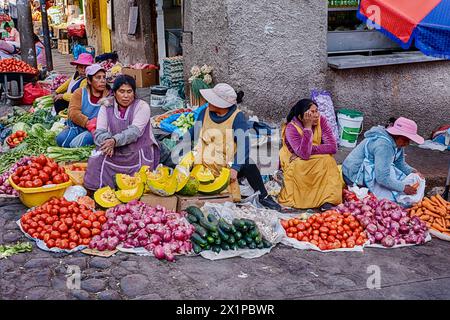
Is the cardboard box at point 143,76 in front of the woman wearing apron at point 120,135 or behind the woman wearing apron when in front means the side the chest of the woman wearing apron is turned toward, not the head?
behind

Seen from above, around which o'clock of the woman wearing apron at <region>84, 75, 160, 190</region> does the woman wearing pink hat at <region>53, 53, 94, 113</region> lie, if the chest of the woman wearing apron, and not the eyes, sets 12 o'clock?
The woman wearing pink hat is roughly at 4 o'clock from the woman wearing apron.

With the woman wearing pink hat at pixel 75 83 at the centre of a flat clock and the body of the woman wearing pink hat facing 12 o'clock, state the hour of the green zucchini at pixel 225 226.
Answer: The green zucchini is roughly at 10 o'clock from the woman wearing pink hat.

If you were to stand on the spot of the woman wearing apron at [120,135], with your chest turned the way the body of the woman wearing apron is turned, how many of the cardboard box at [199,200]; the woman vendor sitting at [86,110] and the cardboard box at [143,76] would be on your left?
1

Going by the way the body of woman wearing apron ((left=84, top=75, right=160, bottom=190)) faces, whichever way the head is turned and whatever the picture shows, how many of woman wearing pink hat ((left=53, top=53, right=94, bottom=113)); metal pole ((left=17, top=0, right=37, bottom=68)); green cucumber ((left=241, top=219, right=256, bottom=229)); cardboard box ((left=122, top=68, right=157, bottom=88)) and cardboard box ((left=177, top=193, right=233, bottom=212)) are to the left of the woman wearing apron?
2

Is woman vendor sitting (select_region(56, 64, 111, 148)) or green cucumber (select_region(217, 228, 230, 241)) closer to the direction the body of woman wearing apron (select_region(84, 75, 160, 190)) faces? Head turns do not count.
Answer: the green cucumber

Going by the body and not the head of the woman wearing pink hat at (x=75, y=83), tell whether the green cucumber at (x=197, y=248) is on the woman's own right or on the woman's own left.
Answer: on the woman's own left

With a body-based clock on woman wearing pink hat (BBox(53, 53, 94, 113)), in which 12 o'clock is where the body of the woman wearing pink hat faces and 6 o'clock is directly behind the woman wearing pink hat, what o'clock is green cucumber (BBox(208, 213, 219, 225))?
The green cucumber is roughly at 10 o'clock from the woman wearing pink hat.

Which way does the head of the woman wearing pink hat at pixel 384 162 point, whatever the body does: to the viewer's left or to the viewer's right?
to the viewer's right

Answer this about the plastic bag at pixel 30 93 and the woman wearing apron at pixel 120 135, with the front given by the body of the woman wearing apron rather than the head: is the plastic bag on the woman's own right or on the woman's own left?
on the woman's own right

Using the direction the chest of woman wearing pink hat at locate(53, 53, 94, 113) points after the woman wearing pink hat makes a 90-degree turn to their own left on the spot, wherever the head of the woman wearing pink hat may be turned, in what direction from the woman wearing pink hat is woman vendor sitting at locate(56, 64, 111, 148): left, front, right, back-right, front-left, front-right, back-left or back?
front-right

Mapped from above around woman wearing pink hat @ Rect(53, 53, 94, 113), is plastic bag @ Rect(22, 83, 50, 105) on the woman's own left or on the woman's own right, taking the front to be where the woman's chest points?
on the woman's own right

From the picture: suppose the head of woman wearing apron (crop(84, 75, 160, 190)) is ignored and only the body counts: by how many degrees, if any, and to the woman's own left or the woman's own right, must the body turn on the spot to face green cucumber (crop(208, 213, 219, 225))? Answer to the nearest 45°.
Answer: approximately 90° to the woman's own left

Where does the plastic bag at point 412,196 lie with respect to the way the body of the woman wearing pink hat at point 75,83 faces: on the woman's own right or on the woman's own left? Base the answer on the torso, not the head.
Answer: on the woman's own left

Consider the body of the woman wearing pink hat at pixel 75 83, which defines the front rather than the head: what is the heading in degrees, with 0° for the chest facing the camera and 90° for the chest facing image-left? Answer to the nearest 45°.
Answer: approximately 45°

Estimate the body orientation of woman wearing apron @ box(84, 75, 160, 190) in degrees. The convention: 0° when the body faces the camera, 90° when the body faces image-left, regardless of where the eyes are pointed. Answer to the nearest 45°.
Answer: approximately 45°

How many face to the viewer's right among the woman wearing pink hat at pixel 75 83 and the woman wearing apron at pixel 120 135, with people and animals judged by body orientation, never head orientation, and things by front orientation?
0
